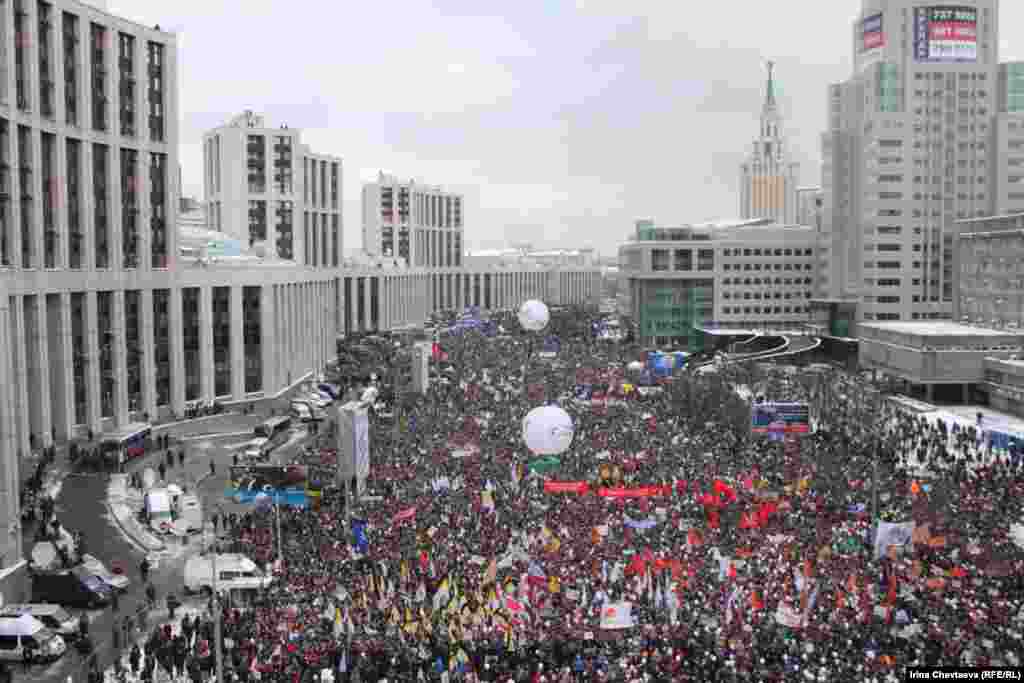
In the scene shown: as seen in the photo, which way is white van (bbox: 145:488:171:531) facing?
toward the camera

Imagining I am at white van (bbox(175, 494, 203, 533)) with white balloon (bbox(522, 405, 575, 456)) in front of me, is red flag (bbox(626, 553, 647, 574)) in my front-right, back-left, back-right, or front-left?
front-right

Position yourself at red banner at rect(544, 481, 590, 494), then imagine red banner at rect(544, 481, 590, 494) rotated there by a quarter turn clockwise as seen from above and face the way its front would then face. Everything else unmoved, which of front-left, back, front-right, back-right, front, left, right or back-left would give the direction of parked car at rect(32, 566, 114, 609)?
front-left

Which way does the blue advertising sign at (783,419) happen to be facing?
toward the camera

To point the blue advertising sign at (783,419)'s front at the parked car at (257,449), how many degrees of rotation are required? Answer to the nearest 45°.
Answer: approximately 90° to its right

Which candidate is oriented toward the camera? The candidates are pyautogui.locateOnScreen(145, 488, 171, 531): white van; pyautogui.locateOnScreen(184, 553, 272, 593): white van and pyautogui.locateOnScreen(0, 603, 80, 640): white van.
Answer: pyautogui.locateOnScreen(145, 488, 171, 531): white van

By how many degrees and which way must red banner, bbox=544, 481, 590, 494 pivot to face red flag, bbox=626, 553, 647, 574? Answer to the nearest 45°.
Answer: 0° — it already faces it

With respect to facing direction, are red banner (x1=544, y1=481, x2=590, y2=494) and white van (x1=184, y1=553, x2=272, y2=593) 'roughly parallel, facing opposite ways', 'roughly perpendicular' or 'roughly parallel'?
roughly perpendicular

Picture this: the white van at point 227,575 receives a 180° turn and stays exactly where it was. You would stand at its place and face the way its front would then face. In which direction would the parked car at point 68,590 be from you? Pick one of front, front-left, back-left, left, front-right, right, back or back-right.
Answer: front

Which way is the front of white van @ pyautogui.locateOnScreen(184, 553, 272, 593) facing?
to the viewer's right

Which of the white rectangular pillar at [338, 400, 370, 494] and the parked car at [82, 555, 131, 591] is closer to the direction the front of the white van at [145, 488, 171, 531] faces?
the parked car
